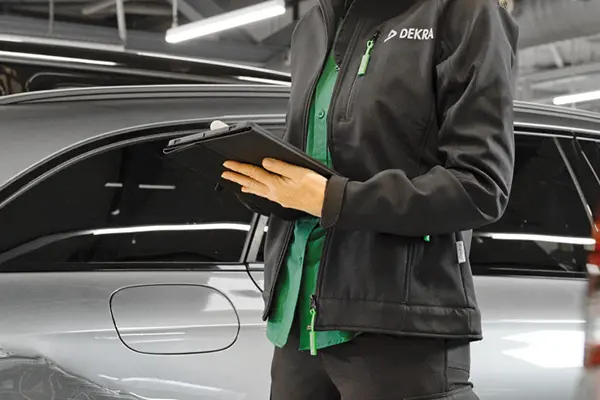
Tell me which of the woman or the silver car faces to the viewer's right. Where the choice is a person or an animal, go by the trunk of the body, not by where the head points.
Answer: the silver car

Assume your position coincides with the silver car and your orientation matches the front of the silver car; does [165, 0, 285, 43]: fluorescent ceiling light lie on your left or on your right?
on your left

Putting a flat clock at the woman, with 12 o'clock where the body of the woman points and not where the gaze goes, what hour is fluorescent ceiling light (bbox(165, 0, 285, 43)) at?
The fluorescent ceiling light is roughly at 4 o'clock from the woman.

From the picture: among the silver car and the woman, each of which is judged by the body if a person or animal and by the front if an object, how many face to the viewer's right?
1

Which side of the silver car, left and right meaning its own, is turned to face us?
right

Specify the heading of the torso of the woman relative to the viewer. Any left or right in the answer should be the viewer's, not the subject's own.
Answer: facing the viewer and to the left of the viewer

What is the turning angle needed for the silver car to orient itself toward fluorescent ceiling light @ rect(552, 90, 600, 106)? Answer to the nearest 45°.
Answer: approximately 45° to its left

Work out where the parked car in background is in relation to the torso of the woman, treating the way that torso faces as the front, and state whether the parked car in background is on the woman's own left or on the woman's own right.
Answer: on the woman's own right
